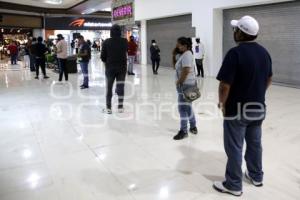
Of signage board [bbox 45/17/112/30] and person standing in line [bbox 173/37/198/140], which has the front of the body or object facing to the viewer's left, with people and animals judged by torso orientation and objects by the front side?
the person standing in line

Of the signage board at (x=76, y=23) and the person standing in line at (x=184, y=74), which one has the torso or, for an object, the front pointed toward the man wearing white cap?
the signage board

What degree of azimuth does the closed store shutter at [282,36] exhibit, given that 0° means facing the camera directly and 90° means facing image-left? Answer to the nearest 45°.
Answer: approximately 45°

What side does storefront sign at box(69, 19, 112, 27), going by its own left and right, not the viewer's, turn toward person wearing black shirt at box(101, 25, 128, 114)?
front

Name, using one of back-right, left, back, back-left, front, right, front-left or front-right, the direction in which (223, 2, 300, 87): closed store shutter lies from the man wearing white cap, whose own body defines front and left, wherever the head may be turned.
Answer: front-right

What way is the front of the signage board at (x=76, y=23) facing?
toward the camera

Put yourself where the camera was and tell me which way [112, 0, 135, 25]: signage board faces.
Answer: facing the viewer and to the left of the viewer

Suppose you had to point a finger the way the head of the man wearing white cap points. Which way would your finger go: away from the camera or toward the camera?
away from the camera

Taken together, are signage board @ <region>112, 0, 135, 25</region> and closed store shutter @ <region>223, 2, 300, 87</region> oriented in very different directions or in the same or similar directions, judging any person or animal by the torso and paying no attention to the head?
same or similar directions

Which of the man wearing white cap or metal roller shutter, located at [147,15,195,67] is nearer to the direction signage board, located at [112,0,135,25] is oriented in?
the man wearing white cap

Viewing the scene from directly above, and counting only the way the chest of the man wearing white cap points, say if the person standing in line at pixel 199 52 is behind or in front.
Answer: in front

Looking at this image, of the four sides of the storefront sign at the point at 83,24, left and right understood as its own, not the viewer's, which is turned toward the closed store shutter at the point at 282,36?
front

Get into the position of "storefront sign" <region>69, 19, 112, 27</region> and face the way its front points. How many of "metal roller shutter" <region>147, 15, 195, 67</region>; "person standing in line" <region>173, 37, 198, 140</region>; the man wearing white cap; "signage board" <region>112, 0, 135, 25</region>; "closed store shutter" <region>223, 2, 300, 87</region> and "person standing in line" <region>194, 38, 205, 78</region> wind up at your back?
0

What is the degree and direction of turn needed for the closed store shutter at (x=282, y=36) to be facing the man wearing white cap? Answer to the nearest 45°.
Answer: approximately 45° to its left

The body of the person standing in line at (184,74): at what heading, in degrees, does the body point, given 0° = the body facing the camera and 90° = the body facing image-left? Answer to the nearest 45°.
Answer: approximately 90°

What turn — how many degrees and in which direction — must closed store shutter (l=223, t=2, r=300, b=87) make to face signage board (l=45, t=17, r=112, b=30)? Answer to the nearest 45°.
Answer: approximately 90° to its right

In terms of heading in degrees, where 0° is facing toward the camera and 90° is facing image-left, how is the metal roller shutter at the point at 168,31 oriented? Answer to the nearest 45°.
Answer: approximately 45°
